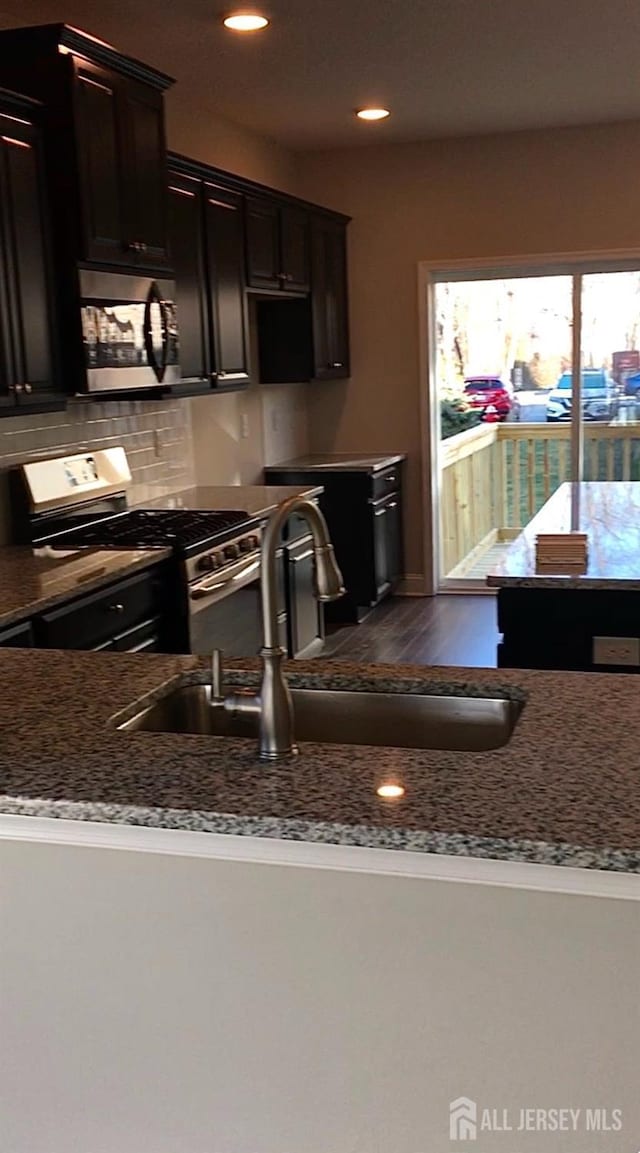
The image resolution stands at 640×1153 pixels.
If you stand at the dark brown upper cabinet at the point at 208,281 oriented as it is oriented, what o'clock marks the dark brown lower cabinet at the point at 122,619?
The dark brown lower cabinet is roughly at 2 o'clock from the dark brown upper cabinet.

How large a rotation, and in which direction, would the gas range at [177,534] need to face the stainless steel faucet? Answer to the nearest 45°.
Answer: approximately 45° to its right

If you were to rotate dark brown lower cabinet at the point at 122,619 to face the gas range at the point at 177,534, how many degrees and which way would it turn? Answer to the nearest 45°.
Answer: approximately 135° to its left

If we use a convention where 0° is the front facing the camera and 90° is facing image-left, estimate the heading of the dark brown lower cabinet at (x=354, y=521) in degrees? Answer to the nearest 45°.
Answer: approximately 315°

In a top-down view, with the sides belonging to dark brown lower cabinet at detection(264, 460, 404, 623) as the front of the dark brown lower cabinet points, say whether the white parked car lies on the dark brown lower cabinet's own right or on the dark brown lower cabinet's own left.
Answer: on the dark brown lower cabinet's own left
